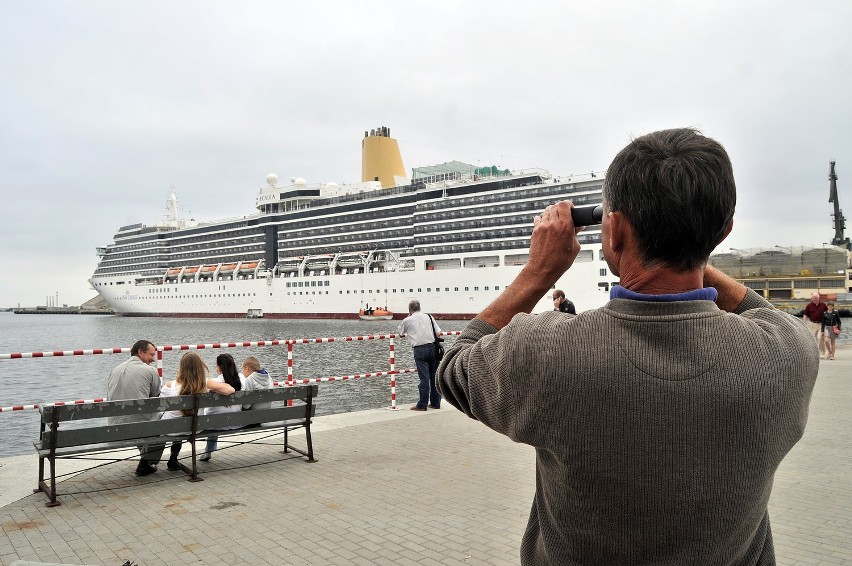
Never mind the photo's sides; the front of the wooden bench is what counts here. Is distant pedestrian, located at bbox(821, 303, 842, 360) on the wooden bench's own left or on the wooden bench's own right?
on the wooden bench's own right

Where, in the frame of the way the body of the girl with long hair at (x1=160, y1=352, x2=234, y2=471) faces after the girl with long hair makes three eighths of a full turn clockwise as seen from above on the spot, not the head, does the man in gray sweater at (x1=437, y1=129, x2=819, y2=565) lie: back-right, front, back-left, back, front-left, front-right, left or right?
front-right

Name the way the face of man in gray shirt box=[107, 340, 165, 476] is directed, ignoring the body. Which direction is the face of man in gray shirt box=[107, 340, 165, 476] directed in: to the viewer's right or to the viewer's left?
to the viewer's right

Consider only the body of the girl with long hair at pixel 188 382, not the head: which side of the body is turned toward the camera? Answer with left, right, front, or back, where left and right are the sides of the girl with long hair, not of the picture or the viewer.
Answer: back

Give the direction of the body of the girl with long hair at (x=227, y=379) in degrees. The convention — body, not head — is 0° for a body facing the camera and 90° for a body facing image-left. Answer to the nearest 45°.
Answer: approximately 135°

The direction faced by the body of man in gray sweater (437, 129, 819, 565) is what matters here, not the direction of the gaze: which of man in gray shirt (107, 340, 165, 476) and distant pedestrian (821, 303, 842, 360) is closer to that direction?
the distant pedestrian

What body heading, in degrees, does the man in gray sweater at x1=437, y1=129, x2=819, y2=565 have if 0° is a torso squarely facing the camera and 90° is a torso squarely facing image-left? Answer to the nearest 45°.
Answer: approximately 180°

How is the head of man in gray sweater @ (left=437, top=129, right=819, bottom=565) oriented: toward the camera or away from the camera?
away from the camera

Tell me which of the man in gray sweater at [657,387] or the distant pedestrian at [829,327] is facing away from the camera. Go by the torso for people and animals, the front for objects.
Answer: the man in gray sweater

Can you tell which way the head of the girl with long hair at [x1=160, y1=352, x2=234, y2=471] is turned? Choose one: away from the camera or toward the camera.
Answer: away from the camera
